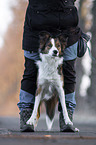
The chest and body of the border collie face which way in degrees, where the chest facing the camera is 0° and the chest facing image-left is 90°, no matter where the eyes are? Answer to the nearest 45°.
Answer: approximately 0°
